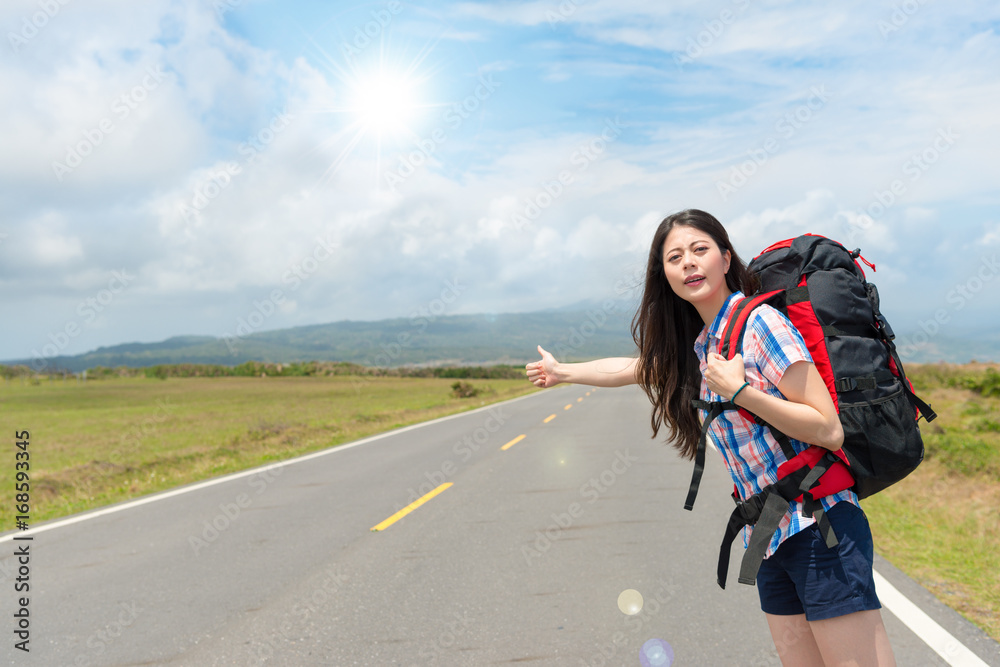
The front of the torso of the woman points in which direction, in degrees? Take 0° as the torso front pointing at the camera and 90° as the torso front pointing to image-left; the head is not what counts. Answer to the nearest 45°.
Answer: approximately 45°
